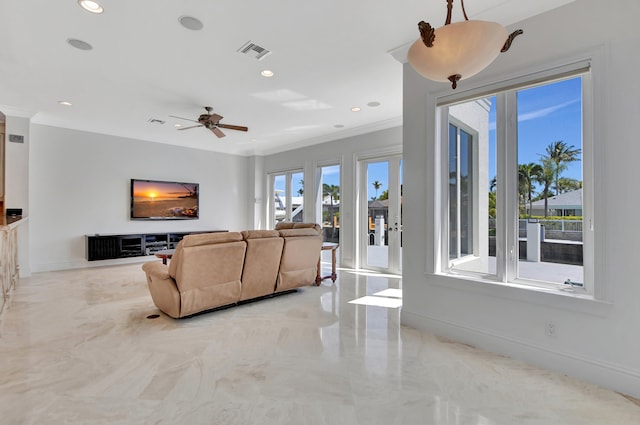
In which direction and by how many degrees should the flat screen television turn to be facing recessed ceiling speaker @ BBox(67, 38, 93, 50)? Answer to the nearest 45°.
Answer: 0° — it already faces it

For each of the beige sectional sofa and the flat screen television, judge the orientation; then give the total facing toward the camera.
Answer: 1

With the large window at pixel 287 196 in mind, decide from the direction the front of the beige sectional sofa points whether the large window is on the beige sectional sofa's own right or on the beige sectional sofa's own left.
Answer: on the beige sectional sofa's own right

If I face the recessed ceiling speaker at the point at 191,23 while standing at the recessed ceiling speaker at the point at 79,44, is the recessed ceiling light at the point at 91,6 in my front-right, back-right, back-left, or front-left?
front-right

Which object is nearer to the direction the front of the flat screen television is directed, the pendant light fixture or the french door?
the pendant light fixture

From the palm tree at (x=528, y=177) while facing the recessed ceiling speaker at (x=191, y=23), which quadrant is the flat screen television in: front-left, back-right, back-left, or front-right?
front-right

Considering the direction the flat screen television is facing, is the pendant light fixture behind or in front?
in front

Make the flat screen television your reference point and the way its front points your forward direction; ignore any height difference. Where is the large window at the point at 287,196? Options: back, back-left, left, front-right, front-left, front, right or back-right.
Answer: left

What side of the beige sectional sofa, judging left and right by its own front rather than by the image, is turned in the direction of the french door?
right

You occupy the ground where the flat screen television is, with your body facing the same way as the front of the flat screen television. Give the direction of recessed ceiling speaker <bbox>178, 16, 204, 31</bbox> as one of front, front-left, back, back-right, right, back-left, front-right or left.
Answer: front

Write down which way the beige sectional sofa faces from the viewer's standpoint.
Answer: facing away from the viewer and to the left of the viewer

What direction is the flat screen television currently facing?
toward the camera

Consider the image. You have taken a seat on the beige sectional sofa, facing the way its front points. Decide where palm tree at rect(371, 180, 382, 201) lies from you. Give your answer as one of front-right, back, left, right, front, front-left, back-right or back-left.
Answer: right
